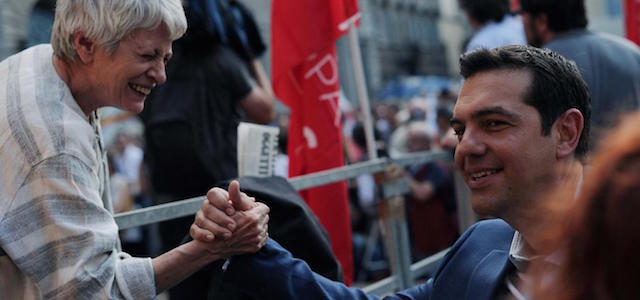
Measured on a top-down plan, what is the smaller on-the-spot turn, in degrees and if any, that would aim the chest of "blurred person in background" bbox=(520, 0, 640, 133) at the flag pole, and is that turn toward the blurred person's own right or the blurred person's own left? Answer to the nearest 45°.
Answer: approximately 45° to the blurred person's own left

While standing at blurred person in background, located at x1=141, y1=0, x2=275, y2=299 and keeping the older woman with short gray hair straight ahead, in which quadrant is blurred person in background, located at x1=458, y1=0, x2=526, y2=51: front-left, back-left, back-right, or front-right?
back-left

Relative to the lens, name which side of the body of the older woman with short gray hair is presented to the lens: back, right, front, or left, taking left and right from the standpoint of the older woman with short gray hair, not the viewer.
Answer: right

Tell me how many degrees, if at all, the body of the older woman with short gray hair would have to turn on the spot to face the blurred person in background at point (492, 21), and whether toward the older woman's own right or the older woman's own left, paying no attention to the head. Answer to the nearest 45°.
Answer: approximately 45° to the older woman's own left

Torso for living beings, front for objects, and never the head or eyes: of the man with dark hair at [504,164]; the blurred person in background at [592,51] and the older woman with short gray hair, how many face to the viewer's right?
1

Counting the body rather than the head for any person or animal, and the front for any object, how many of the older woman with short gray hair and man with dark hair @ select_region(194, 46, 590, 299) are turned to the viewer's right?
1

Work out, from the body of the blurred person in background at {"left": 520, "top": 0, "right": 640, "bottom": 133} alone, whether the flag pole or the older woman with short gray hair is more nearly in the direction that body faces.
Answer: the flag pole

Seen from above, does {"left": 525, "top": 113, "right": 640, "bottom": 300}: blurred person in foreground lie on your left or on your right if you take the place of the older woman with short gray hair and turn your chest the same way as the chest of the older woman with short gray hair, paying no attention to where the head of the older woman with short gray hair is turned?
on your right

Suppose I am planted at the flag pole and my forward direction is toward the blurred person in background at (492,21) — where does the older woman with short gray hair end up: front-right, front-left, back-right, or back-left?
back-right

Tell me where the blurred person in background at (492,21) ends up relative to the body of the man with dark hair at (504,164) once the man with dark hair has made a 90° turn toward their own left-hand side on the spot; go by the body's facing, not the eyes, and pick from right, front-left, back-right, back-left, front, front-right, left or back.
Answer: back-left

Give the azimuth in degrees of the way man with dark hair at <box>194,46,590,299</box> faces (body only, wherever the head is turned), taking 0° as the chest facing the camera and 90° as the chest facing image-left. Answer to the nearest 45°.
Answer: approximately 45°

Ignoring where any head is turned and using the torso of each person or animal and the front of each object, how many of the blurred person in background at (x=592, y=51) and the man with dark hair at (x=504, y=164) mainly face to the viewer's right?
0

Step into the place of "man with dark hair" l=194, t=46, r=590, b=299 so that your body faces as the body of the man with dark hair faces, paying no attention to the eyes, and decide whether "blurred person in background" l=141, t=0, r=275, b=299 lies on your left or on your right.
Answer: on your right

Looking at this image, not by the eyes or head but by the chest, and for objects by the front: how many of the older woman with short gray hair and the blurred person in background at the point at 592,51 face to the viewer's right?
1

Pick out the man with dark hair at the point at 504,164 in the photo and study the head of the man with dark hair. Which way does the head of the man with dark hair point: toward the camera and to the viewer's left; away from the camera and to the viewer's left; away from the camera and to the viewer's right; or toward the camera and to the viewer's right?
toward the camera and to the viewer's left
